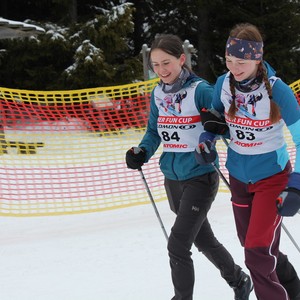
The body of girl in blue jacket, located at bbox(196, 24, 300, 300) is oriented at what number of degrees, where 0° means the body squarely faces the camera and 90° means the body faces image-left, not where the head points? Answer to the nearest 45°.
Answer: approximately 45°

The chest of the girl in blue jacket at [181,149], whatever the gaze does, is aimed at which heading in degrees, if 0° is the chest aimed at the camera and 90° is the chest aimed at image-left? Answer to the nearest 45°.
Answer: approximately 45°

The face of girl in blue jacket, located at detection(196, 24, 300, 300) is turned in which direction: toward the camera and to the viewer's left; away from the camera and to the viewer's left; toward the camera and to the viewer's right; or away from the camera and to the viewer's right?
toward the camera and to the viewer's left

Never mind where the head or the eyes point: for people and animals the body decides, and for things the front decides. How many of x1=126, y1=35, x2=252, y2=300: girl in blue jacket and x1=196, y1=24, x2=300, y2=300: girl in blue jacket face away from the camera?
0
